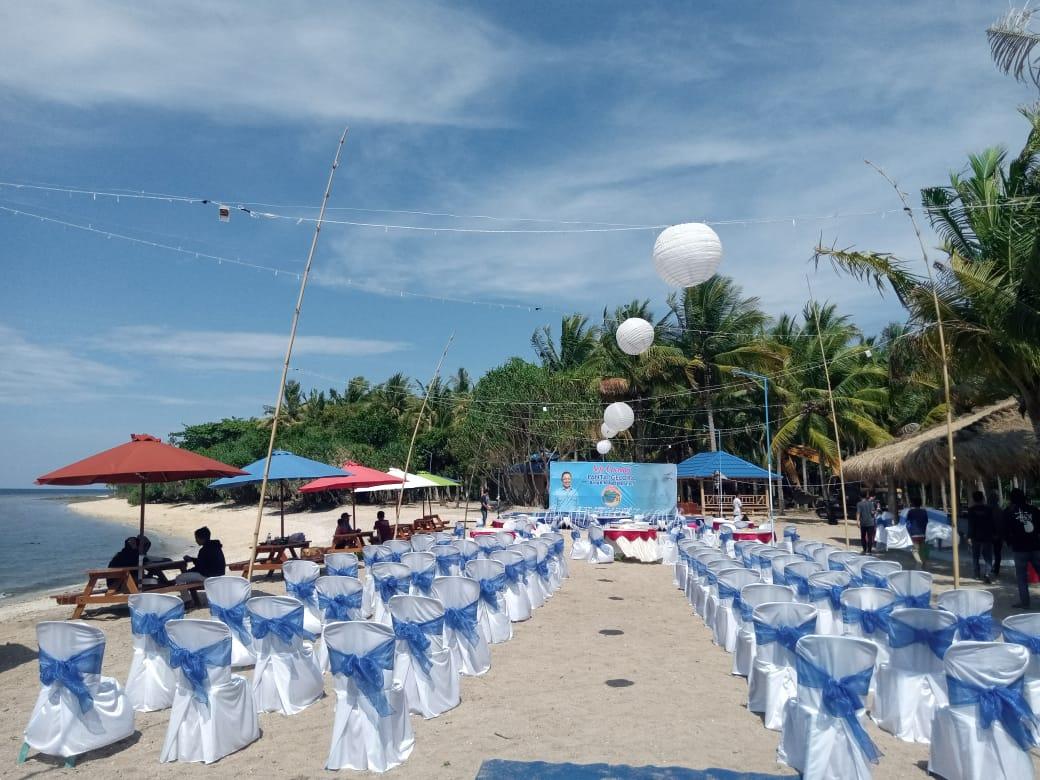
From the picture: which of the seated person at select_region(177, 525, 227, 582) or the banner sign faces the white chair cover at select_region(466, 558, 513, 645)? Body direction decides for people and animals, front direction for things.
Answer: the banner sign

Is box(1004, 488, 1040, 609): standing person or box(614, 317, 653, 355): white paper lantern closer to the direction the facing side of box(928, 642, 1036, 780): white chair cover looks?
the white paper lantern

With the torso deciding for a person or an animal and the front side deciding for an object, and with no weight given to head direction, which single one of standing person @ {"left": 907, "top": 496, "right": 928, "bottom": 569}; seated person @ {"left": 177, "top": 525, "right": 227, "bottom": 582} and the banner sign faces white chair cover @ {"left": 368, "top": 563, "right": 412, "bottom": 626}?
the banner sign

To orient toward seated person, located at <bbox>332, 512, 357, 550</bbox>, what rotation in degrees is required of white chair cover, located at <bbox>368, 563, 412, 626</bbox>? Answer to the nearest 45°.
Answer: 0° — it already faces them

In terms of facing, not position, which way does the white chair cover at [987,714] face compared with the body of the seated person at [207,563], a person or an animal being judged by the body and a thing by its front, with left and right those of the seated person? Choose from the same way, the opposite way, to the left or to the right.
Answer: to the right

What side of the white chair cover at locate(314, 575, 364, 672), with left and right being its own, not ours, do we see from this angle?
back

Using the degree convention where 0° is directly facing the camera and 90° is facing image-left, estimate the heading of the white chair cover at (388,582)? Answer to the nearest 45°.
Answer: approximately 180°

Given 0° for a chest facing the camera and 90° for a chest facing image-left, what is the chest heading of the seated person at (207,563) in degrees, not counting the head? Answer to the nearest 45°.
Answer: approximately 90°

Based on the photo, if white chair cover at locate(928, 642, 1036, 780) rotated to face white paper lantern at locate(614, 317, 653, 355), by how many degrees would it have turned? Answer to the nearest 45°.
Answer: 0° — it already faces it

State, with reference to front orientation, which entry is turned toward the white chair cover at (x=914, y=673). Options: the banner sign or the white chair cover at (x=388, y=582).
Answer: the banner sign
